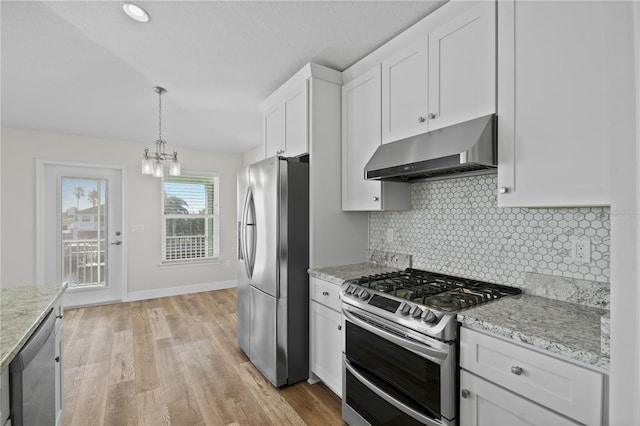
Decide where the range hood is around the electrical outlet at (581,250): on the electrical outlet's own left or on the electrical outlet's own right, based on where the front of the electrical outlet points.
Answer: on the electrical outlet's own right

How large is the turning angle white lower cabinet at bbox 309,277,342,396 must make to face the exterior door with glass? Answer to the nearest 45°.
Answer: approximately 90° to its right

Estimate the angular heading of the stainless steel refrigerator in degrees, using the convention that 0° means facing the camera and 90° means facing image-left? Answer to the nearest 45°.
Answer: approximately 45°

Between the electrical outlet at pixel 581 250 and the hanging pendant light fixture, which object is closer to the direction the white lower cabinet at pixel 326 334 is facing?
the hanging pendant light fixture

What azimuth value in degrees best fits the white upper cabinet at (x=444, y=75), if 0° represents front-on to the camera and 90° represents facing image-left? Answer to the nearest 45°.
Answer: approximately 45°

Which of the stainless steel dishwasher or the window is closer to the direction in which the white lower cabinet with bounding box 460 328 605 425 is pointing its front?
the stainless steel dishwasher
